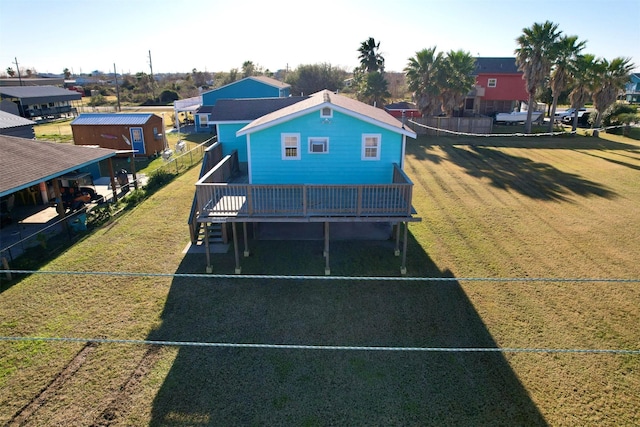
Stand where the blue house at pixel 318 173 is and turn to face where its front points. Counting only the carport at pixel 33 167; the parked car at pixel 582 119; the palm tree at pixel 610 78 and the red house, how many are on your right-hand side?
1

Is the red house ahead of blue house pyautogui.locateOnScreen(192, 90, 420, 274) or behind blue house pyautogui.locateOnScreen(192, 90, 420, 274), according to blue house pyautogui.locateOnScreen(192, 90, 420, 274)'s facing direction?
behind

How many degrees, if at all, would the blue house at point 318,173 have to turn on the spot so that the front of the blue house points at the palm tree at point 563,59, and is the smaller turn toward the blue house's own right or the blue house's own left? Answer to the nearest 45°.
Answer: approximately 135° to the blue house's own left

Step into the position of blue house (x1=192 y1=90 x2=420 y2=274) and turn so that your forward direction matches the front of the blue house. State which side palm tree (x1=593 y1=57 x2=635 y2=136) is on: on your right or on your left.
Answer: on your left

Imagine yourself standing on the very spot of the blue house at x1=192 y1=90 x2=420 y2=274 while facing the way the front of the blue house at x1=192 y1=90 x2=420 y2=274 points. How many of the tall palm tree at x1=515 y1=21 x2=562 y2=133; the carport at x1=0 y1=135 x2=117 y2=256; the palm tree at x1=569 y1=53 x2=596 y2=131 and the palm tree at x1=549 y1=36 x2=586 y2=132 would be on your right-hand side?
1

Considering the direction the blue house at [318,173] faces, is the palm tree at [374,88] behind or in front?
behind

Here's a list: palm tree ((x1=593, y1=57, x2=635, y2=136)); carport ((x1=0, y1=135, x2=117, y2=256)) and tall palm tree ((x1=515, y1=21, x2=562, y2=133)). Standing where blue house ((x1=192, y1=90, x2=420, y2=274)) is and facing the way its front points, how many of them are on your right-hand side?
1

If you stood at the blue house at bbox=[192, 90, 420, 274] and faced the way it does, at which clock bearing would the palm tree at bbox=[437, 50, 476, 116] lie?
The palm tree is roughly at 7 o'clock from the blue house.

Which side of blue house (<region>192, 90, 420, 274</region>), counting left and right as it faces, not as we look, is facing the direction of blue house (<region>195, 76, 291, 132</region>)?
back

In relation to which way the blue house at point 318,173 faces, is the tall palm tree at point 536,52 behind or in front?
behind

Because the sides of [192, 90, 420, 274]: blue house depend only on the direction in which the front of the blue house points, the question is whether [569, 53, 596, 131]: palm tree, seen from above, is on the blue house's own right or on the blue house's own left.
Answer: on the blue house's own left

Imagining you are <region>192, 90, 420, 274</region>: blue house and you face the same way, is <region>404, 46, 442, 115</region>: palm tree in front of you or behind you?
behind

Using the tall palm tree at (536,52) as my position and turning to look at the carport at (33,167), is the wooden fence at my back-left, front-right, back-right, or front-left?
front-right

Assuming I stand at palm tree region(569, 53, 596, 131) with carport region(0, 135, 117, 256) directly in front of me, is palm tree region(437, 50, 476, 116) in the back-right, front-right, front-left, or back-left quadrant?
front-right

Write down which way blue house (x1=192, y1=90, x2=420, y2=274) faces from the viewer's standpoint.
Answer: facing the viewer

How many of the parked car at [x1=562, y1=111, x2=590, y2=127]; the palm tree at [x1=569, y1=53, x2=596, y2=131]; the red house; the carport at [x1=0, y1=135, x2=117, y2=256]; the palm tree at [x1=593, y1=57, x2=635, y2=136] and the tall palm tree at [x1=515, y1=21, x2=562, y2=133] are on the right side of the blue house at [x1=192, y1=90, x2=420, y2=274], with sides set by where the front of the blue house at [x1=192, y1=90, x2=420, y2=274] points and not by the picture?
1
